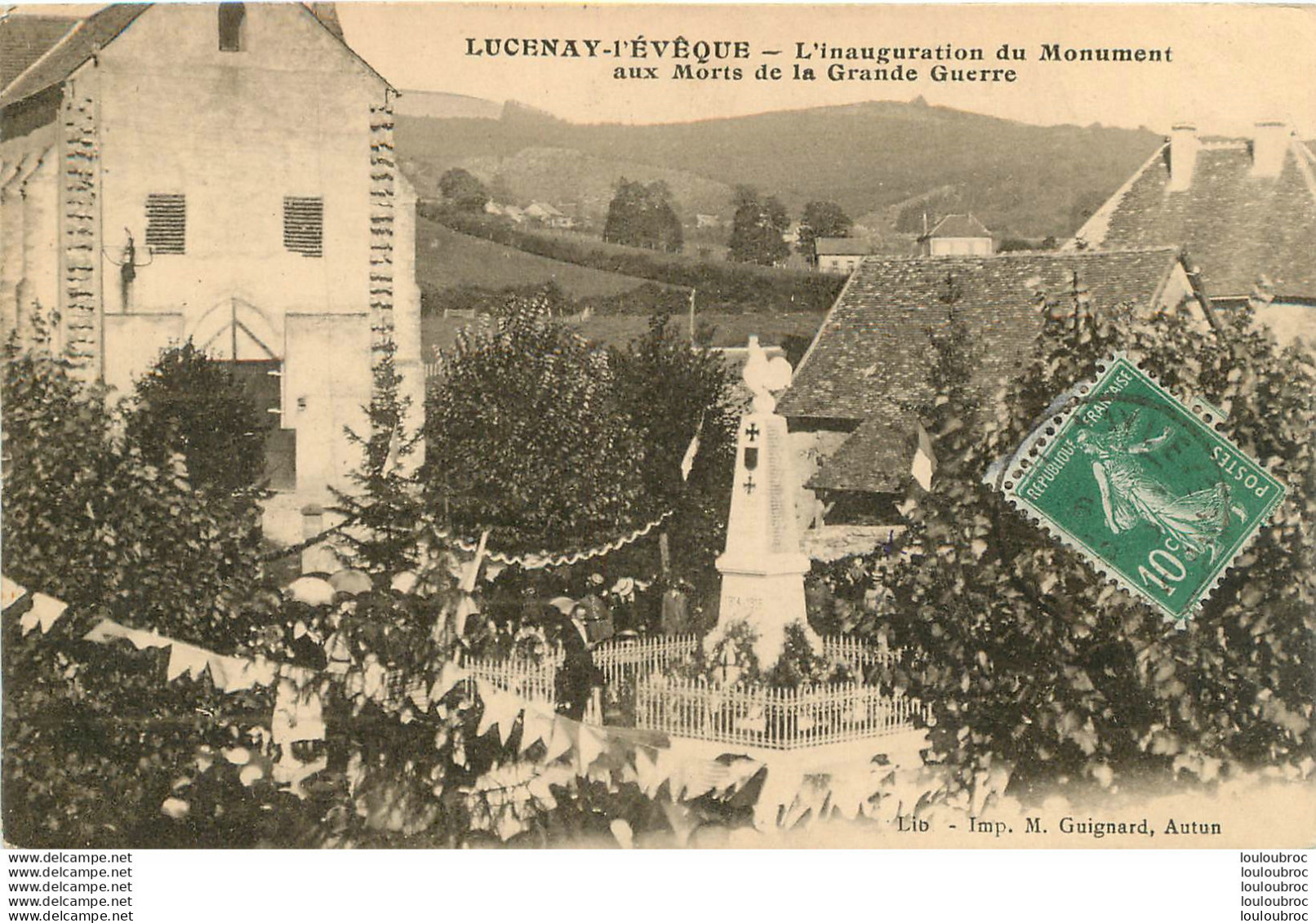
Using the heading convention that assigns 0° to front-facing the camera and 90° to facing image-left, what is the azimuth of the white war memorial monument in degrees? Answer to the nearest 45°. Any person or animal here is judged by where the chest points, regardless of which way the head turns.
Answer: approximately 45°

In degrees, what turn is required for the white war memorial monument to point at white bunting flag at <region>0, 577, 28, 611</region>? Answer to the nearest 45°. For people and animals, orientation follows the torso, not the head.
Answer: approximately 45° to its right

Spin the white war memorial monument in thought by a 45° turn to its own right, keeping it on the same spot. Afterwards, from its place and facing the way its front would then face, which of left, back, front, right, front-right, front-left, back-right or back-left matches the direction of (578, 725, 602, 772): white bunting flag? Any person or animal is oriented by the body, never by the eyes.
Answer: front-left

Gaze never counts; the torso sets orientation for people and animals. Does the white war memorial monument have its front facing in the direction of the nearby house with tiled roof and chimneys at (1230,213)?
no

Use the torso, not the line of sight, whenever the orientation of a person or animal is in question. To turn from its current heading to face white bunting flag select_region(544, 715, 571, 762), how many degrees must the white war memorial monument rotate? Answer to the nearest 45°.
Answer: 0° — it already faces it
